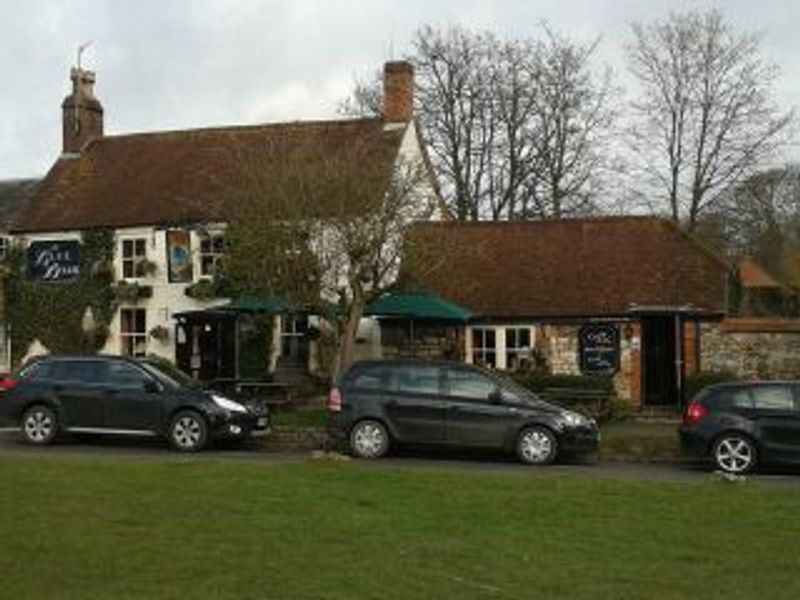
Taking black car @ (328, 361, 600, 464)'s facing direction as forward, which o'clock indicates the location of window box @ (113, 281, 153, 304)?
The window box is roughly at 8 o'clock from the black car.

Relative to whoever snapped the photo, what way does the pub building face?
facing the viewer

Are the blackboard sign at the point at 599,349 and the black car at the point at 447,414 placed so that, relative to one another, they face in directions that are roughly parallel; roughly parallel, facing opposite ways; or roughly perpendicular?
roughly perpendicular

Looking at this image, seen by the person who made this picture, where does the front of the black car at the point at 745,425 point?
facing to the right of the viewer

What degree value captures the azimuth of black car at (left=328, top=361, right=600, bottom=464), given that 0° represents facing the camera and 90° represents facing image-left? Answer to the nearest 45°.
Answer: approximately 270°

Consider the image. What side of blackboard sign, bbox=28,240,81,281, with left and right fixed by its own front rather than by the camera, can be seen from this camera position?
front

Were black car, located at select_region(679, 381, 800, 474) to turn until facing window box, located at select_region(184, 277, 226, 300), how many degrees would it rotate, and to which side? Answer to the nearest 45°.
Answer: approximately 135° to its left

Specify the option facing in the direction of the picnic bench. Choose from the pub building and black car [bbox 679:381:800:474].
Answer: the pub building

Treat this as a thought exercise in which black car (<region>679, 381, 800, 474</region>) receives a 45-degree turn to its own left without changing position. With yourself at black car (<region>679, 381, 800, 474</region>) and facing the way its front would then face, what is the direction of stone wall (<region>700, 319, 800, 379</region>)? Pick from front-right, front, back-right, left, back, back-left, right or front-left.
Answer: front-left

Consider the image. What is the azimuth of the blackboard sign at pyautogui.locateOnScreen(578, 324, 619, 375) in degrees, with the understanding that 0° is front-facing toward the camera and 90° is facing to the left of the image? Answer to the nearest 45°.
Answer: approximately 0°

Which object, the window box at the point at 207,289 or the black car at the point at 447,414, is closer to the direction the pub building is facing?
the black car

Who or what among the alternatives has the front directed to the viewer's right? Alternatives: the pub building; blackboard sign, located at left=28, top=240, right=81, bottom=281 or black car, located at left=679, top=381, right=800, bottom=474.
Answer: the black car

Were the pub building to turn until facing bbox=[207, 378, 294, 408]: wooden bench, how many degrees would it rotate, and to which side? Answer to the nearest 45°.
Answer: approximately 45° to its right

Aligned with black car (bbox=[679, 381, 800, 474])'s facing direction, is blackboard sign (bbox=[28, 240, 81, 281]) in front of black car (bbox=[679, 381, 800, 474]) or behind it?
behind

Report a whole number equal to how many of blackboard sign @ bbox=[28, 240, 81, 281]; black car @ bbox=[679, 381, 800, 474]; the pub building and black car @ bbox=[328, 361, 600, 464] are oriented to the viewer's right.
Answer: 2

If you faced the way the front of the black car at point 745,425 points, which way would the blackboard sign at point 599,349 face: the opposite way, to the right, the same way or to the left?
to the right

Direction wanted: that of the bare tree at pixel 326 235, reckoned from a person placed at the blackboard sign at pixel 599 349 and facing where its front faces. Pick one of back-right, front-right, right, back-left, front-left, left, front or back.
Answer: front-right

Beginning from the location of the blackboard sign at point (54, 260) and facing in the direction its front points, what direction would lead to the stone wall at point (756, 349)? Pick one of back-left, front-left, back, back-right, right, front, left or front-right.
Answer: front-left
